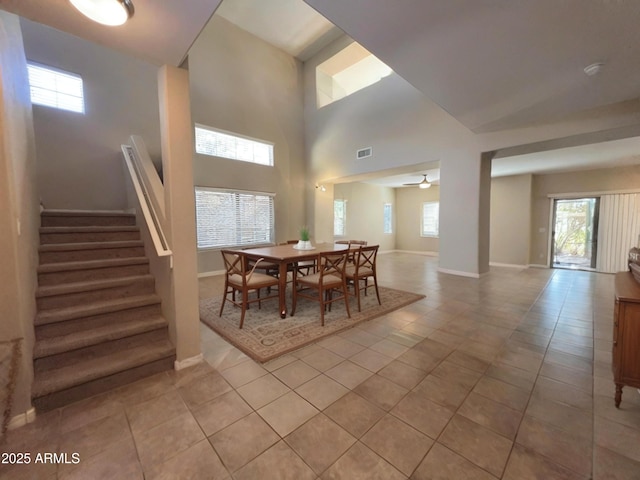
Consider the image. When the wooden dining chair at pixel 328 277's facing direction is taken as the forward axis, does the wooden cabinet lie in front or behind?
behind

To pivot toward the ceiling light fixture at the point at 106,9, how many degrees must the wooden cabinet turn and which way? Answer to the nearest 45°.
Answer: approximately 45° to its left

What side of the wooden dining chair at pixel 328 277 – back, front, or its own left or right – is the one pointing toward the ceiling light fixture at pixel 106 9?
left

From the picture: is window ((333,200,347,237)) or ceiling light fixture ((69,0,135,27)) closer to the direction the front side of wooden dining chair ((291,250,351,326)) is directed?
the window

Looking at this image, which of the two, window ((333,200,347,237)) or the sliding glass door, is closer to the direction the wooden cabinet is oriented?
the window

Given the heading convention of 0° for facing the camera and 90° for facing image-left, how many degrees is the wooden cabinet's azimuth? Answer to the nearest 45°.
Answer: approximately 90°

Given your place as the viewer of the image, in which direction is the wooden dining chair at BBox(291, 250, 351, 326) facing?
facing away from the viewer and to the left of the viewer

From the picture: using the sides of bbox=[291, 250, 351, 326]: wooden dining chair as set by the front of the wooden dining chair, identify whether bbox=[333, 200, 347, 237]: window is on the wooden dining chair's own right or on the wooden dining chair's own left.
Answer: on the wooden dining chair's own right
